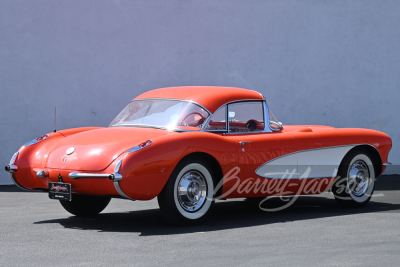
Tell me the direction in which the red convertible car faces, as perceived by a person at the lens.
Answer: facing away from the viewer and to the right of the viewer
